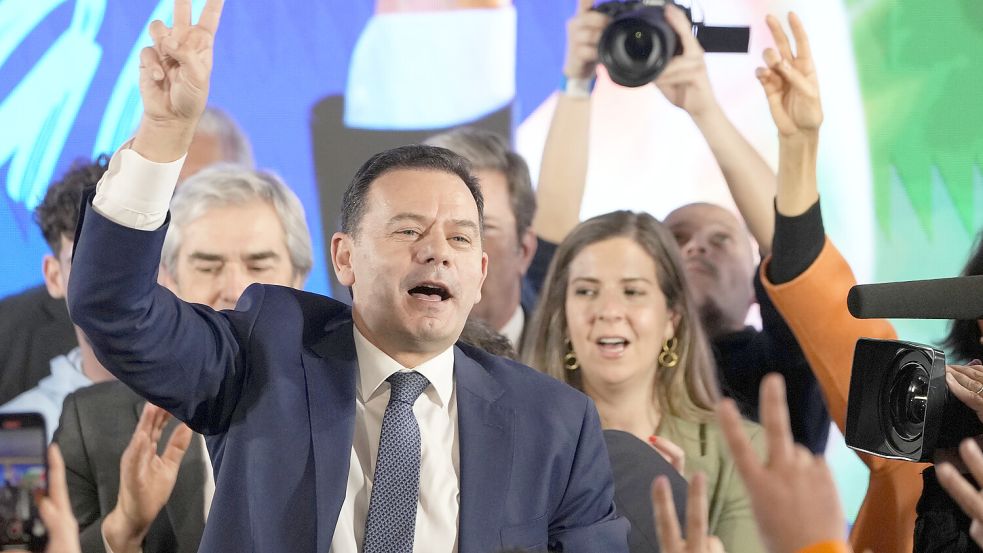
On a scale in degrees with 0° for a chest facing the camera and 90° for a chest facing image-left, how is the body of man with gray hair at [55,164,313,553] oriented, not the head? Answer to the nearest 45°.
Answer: approximately 0°

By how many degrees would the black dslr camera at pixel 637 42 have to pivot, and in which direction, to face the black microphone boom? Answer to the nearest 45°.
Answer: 0° — it already faces it

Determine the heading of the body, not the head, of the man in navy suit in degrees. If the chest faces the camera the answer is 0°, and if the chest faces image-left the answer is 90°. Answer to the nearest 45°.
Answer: approximately 0°

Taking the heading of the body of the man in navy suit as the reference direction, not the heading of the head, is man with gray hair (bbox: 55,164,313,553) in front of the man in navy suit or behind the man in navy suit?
behind

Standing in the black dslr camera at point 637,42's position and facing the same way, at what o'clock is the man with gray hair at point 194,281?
The man with gray hair is roughly at 2 o'clock from the black dslr camera.

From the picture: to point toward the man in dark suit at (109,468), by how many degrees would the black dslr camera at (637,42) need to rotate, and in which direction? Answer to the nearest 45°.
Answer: approximately 45° to its right
